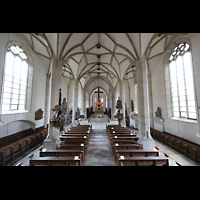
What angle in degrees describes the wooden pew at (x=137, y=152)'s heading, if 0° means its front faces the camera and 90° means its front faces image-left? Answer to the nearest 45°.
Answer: approximately 180°

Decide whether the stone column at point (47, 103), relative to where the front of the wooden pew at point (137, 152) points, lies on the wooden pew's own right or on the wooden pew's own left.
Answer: on the wooden pew's own left

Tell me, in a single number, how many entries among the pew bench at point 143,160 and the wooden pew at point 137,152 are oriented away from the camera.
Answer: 2

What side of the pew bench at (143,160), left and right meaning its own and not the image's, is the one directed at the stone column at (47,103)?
left

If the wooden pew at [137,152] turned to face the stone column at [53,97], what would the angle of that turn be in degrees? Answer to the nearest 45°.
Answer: approximately 90° to its left

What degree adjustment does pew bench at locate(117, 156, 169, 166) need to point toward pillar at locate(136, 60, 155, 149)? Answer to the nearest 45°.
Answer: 0° — it already faces it

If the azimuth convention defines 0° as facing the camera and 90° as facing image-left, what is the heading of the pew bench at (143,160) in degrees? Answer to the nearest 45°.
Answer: approximately 180°

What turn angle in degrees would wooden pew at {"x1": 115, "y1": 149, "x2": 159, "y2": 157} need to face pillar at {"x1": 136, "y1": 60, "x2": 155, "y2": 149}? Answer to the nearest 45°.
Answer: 0° — it already faces it
